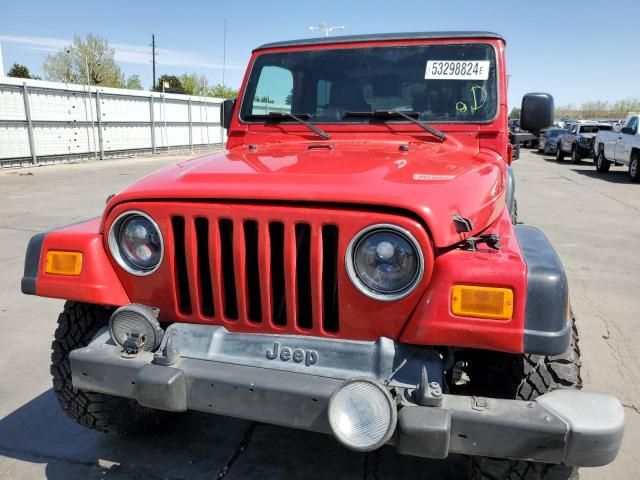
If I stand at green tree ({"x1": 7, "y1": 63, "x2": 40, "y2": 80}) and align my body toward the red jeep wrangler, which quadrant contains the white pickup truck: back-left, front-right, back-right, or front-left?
front-left

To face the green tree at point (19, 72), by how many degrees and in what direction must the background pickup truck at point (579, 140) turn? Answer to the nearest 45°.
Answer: approximately 135° to its right

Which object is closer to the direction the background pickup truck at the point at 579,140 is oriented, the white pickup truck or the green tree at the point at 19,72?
the white pickup truck

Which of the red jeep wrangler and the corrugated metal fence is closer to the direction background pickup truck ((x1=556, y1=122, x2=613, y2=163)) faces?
the red jeep wrangler

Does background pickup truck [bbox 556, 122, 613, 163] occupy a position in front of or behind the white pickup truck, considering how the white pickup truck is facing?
behind

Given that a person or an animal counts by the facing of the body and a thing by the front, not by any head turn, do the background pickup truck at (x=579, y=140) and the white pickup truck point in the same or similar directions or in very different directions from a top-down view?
same or similar directions

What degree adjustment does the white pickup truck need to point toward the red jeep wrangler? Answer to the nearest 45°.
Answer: approximately 45° to its right

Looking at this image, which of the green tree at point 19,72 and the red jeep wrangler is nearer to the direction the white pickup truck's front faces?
the red jeep wrangler

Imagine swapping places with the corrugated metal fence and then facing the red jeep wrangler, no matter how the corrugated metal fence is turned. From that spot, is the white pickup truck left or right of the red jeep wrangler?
left

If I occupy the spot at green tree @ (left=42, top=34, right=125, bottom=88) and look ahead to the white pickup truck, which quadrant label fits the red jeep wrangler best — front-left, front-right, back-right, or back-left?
front-right

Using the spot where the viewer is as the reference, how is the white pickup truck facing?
facing the viewer and to the right of the viewer

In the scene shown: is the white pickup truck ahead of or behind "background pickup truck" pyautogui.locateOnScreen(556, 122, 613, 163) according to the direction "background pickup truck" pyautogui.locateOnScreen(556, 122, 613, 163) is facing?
ahead

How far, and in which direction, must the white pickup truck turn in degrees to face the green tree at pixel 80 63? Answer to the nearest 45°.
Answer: approximately 135° to its right

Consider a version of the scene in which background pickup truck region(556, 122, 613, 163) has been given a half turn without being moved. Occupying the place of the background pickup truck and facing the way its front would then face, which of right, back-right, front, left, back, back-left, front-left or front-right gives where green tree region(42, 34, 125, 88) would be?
front-left

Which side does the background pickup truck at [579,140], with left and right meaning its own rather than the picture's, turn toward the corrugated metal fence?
right

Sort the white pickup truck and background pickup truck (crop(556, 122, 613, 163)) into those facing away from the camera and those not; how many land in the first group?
0
